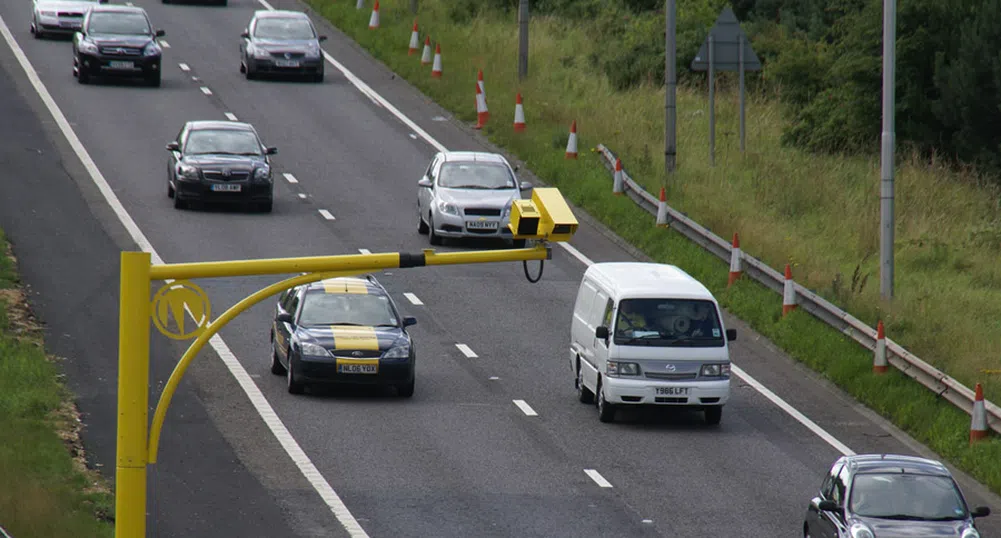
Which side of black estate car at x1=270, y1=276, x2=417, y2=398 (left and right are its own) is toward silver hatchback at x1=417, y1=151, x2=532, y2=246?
back

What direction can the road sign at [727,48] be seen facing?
away from the camera

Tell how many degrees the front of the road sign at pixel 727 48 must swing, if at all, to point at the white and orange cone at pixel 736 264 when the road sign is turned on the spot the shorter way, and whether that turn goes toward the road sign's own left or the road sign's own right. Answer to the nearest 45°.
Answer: approximately 180°

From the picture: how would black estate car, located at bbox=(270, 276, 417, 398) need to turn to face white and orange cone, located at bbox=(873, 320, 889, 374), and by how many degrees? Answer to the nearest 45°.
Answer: approximately 90° to its left

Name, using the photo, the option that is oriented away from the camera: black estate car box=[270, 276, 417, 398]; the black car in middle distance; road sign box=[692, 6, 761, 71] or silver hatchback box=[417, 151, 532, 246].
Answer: the road sign

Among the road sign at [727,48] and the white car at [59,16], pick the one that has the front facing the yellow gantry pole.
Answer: the white car

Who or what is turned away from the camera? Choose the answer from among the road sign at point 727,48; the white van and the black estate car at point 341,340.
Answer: the road sign

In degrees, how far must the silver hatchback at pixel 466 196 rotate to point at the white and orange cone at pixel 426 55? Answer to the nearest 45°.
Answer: approximately 180°

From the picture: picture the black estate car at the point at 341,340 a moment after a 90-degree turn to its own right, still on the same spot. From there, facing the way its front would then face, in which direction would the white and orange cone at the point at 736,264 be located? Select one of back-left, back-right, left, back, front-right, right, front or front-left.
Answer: back-right
